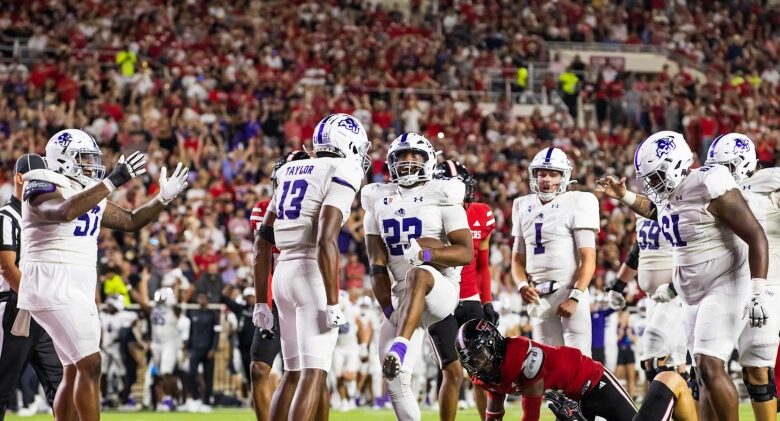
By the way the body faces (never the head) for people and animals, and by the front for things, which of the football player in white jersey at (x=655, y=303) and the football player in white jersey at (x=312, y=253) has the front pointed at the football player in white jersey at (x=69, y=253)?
the football player in white jersey at (x=655, y=303)

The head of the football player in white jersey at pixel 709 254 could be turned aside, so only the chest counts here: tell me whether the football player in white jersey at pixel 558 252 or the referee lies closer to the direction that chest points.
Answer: the referee

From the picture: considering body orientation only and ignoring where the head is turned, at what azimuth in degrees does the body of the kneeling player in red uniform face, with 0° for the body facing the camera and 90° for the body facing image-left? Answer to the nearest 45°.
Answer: approximately 45°

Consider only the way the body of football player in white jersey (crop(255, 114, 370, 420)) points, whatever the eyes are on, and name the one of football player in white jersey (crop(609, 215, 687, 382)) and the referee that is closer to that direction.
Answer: the football player in white jersey

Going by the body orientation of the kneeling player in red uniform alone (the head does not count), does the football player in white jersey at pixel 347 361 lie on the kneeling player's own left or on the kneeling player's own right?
on the kneeling player's own right

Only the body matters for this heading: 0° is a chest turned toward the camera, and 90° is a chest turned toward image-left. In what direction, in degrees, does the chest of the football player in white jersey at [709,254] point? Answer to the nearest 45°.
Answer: approximately 45°
